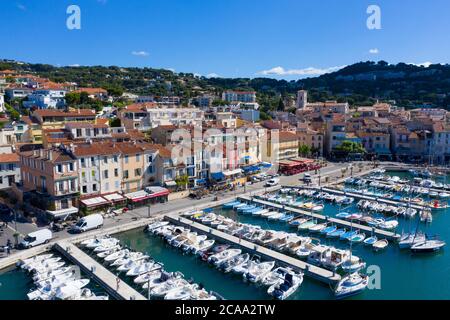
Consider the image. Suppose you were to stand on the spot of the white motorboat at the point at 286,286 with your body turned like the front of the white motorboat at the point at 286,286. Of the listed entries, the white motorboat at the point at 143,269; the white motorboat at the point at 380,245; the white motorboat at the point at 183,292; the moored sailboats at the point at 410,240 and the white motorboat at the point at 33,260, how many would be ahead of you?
2

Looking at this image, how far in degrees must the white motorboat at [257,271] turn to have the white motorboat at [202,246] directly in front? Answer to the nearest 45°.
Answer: approximately 90° to its left

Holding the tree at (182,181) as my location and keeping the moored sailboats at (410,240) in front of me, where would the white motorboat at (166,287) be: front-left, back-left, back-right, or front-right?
front-right

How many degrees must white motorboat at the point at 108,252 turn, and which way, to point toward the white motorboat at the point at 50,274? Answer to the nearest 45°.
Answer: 0° — it already faces it

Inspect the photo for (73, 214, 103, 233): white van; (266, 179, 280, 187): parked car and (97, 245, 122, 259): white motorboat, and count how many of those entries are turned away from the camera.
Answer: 0

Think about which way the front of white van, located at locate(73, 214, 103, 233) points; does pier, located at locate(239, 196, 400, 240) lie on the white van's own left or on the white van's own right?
on the white van's own left

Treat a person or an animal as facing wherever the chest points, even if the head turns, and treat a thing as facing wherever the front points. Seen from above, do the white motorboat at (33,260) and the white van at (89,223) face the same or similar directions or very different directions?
very different directions

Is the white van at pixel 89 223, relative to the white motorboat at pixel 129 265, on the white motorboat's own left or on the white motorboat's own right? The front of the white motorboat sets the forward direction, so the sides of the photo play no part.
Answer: on the white motorboat's own right

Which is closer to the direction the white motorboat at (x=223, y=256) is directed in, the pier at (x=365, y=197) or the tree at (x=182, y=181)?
the pier

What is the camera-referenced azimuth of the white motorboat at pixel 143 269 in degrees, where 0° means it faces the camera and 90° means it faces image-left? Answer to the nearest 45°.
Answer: approximately 45°
